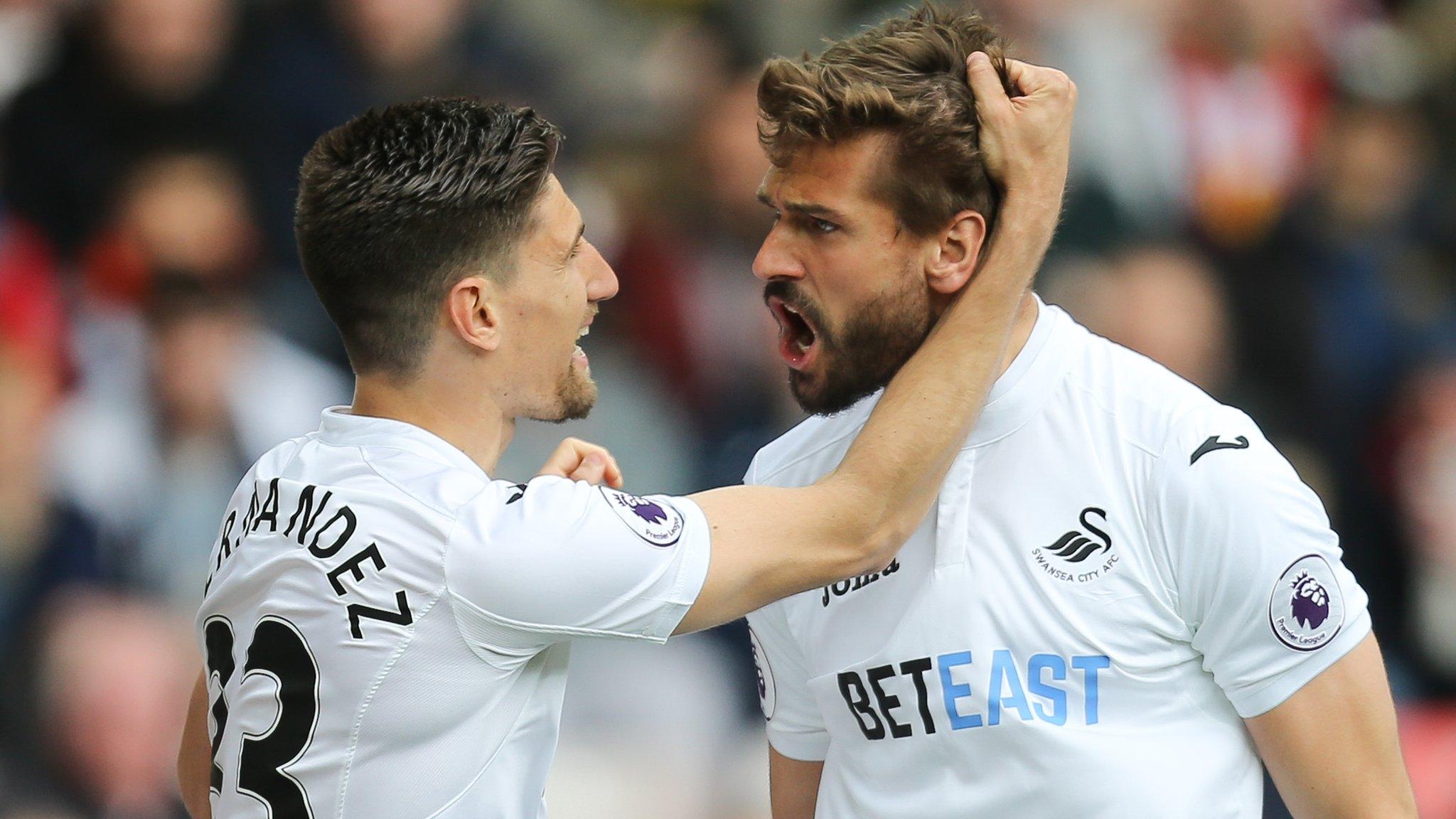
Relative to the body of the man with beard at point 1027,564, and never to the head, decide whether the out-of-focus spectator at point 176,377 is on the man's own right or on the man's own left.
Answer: on the man's own right

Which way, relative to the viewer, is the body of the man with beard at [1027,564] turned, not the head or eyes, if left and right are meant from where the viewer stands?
facing the viewer and to the left of the viewer

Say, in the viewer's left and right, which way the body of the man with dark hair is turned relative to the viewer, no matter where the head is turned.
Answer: facing away from the viewer and to the right of the viewer

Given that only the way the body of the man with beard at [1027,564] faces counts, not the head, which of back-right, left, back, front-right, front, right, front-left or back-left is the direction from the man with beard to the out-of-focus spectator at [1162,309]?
back-right

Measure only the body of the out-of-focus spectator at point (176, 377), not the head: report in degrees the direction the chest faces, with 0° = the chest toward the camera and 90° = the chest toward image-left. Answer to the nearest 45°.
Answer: approximately 0°

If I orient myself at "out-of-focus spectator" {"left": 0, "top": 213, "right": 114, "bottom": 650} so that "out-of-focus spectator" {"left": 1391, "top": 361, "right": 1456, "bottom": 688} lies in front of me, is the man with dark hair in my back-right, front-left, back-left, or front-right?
front-right

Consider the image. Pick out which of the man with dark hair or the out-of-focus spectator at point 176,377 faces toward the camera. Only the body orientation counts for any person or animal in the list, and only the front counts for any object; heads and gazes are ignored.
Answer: the out-of-focus spectator

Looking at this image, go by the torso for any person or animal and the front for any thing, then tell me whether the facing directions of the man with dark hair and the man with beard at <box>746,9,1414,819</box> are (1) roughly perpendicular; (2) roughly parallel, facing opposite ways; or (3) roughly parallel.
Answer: roughly parallel, facing opposite ways

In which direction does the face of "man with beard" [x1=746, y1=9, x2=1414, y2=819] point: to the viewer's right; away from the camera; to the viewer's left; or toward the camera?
to the viewer's left

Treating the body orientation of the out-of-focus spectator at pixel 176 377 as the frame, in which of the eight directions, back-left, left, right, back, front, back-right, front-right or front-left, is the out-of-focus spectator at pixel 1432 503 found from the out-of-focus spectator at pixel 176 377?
left

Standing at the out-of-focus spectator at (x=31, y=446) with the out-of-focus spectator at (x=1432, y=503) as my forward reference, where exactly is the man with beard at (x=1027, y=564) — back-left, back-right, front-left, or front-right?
front-right

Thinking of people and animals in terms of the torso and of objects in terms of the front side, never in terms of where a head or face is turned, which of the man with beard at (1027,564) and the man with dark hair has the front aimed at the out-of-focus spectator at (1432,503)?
the man with dark hair

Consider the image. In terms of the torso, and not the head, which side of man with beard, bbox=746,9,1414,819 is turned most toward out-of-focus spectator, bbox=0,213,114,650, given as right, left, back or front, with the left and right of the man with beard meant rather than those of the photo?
right

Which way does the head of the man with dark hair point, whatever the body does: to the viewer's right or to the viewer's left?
to the viewer's right

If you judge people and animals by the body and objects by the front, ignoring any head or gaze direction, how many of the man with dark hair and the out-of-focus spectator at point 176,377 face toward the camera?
1

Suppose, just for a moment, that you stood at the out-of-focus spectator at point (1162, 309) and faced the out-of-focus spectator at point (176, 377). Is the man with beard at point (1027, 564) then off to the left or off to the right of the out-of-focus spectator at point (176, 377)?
left

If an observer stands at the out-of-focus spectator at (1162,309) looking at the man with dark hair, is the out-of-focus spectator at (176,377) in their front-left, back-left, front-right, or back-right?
front-right
